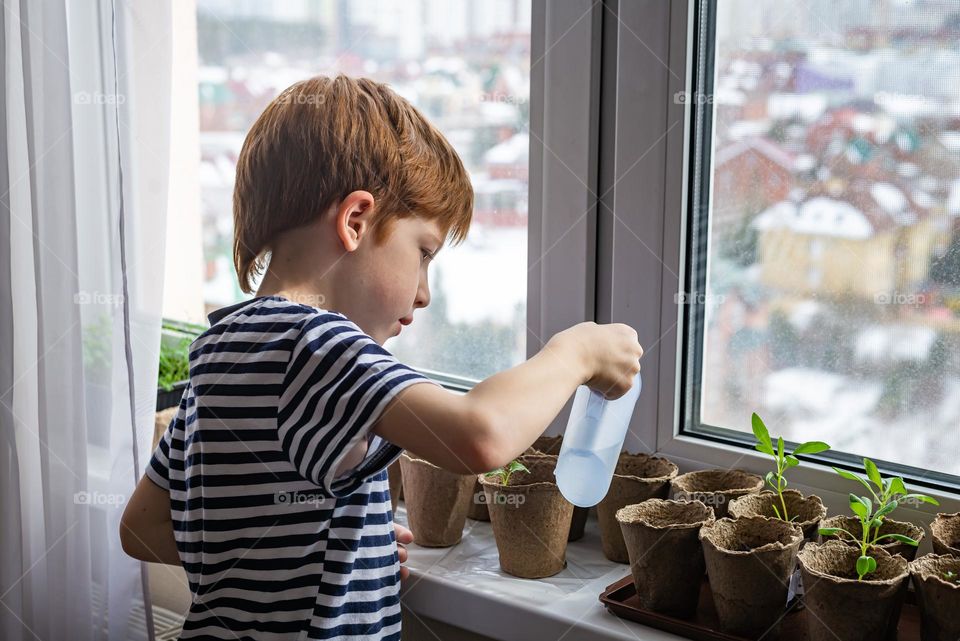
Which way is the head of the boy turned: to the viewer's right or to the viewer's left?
to the viewer's right

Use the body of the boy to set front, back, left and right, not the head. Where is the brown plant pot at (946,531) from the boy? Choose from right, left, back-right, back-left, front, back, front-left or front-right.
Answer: front-right

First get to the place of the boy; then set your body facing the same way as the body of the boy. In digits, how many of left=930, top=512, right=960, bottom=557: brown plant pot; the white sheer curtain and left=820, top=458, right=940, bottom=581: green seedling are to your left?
1

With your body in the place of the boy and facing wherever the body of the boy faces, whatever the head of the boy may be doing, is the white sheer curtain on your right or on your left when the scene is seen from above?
on your left

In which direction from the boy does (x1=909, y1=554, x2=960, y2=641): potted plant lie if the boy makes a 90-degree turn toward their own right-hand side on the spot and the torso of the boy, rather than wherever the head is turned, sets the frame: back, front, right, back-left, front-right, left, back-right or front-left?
front-left

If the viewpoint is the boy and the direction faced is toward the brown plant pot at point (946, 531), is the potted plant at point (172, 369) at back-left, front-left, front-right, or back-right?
back-left

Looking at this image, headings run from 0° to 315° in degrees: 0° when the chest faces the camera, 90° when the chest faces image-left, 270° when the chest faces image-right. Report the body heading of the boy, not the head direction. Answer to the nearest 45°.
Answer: approximately 225°
